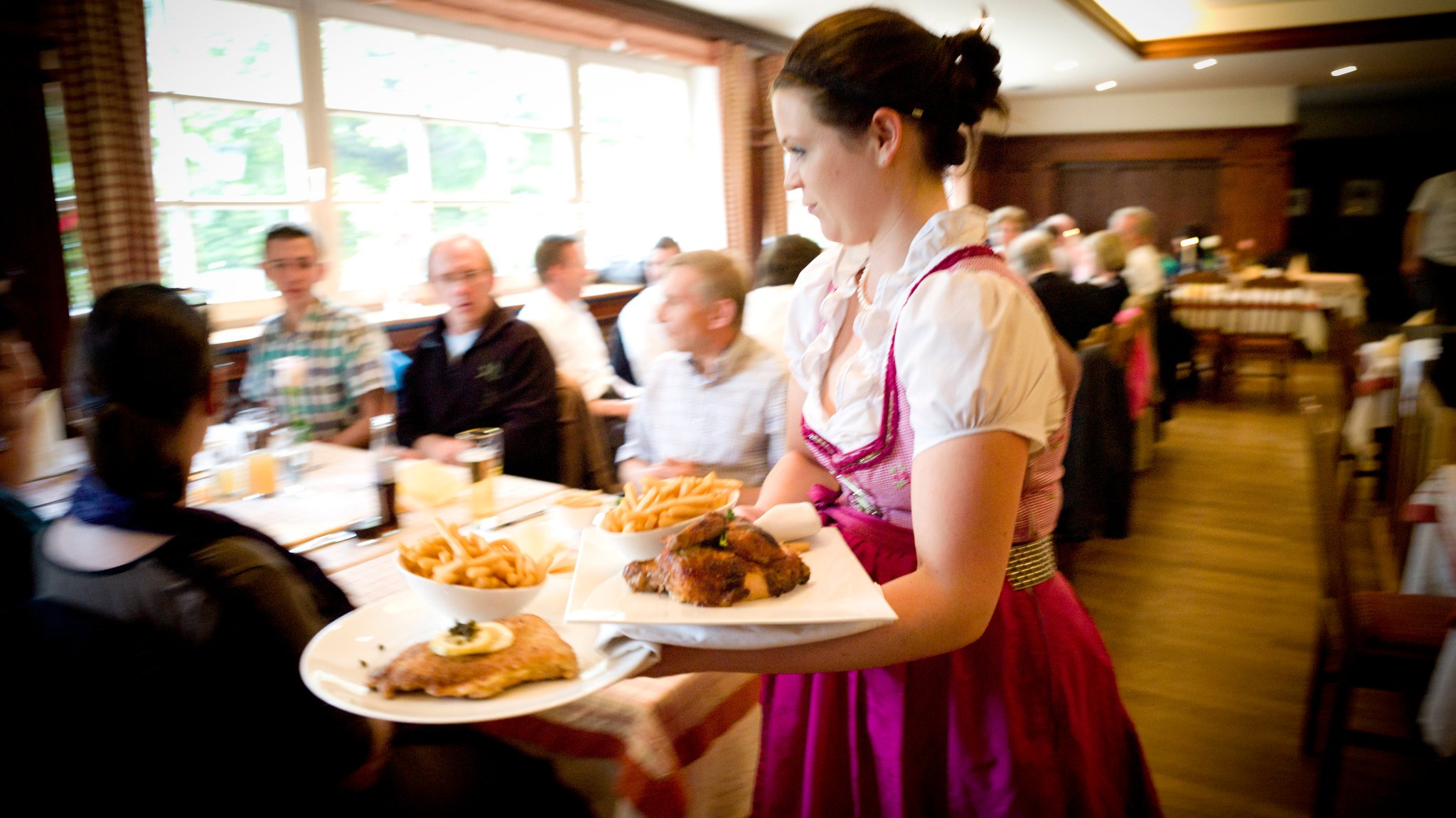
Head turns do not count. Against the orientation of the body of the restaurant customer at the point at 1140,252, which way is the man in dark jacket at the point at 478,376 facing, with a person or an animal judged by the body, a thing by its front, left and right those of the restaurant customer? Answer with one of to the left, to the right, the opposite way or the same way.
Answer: to the left

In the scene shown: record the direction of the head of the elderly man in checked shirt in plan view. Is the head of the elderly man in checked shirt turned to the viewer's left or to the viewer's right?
to the viewer's left

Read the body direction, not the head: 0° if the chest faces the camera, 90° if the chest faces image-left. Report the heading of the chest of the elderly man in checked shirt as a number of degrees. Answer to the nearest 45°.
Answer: approximately 45°

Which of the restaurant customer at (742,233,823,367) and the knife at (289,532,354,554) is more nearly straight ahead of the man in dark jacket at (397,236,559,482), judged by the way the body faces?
the knife

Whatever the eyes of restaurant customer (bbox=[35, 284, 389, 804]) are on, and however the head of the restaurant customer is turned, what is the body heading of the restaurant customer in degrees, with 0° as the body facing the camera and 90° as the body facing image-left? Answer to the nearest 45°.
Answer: approximately 225°

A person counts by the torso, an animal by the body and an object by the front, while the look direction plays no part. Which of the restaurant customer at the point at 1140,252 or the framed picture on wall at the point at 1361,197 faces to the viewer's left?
the restaurant customer

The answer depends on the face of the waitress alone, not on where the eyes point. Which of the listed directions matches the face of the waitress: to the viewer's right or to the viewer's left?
to the viewer's left

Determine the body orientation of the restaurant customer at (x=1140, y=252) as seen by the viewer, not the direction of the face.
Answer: to the viewer's left

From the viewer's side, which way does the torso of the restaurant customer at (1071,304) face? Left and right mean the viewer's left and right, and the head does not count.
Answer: facing away from the viewer and to the left of the viewer

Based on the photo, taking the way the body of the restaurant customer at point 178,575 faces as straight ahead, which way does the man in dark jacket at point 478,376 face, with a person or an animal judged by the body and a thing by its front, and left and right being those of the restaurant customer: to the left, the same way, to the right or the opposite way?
the opposite way
